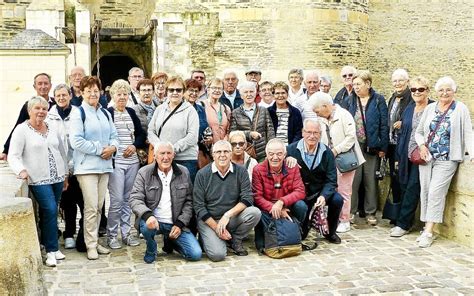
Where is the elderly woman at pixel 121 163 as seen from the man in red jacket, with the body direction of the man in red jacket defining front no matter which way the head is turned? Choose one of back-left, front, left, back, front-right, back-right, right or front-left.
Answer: right

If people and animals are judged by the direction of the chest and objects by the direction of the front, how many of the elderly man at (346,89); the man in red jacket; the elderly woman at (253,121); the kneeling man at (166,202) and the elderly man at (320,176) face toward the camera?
5

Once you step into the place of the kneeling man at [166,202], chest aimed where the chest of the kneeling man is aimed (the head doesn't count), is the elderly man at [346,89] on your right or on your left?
on your left

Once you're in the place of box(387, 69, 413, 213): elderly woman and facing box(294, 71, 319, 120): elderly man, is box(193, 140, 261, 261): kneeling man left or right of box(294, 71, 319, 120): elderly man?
left

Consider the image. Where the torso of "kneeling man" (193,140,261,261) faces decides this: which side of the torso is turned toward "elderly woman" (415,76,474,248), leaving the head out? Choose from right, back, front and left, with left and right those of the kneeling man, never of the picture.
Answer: left

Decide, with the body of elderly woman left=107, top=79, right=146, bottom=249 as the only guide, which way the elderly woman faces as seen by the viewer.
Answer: toward the camera

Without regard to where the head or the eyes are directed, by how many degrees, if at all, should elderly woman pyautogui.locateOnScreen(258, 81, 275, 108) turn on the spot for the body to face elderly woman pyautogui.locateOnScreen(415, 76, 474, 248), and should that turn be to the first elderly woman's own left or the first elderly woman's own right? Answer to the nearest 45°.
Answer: approximately 90° to the first elderly woman's own left

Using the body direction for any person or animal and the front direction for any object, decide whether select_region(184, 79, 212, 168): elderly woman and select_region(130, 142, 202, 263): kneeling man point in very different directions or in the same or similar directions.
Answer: same or similar directions

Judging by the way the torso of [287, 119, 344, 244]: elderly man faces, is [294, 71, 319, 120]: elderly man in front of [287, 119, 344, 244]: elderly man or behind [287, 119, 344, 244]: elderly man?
behind

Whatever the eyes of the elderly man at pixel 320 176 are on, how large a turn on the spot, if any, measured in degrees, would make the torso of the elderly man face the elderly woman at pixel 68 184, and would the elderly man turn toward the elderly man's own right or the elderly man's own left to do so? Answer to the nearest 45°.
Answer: approximately 90° to the elderly man's own right

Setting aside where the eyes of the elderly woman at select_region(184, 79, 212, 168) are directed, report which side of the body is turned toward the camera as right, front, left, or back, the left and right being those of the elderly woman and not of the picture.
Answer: front

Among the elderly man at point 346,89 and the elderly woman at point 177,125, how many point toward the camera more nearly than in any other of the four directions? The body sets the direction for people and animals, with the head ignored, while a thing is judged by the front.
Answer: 2

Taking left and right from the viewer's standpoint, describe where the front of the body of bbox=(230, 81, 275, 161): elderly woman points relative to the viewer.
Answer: facing the viewer

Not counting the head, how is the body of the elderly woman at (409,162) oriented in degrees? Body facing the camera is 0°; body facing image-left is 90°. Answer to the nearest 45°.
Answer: approximately 45°

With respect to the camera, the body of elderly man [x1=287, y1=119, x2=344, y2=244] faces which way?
toward the camera

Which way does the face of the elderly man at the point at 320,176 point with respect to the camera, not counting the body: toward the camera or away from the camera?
toward the camera

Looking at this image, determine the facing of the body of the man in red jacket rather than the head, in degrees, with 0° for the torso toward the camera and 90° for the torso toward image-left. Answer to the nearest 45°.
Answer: approximately 0°
